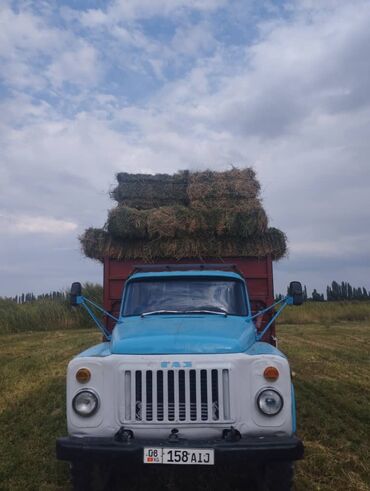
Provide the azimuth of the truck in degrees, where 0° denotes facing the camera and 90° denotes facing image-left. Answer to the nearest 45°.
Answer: approximately 0°
